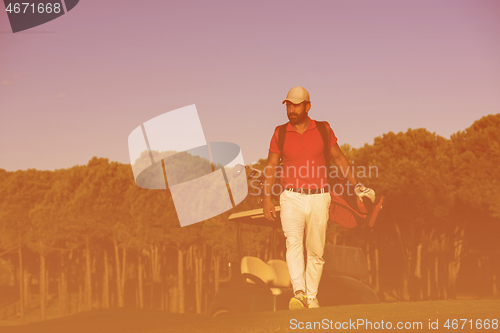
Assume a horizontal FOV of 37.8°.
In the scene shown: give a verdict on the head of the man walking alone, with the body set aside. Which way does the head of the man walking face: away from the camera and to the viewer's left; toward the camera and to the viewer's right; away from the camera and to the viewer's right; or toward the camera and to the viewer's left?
toward the camera and to the viewer's left

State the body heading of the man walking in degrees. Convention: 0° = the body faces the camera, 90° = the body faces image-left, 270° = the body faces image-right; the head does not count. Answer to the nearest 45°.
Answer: approximately 0°

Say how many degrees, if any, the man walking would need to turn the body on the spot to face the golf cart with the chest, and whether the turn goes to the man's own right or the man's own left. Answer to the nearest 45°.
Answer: approximately 180°
